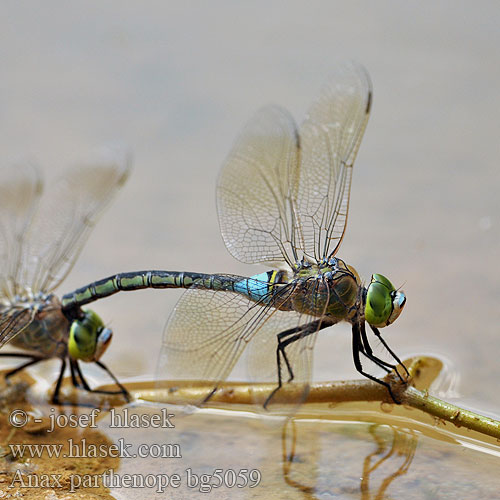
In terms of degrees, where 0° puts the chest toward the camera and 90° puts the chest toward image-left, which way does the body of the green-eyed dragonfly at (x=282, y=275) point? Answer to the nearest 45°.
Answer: approximately 270°

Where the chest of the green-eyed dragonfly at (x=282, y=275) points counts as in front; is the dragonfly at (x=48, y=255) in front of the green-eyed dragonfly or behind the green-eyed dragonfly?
behind
